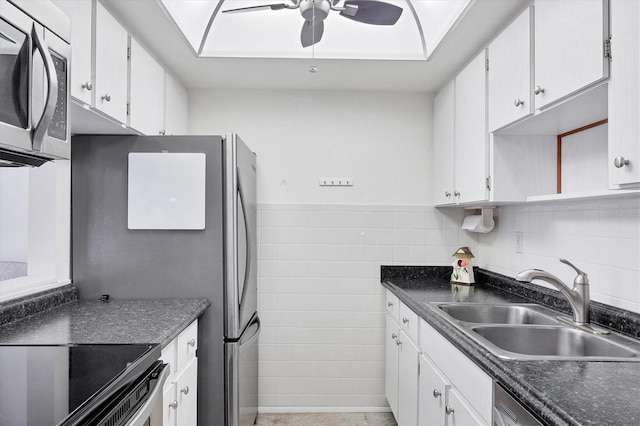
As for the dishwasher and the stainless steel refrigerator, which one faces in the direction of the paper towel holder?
the stainless steel refrigerator

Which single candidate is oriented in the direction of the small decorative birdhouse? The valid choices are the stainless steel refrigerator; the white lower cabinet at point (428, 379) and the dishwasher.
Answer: the stainless steel refrigerator

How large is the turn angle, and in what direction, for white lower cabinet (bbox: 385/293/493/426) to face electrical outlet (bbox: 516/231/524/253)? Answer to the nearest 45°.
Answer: approximately 135° to its right

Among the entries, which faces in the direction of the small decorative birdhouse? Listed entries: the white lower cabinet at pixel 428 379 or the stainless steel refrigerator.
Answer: the stainless steel refrigerator

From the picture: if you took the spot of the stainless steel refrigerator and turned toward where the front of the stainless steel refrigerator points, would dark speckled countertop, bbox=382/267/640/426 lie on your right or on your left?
on your right

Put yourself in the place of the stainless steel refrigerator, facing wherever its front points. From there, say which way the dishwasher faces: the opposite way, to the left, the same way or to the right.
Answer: the opposite way

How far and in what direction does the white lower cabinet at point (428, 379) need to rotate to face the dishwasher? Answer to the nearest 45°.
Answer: approximately 90° to its left

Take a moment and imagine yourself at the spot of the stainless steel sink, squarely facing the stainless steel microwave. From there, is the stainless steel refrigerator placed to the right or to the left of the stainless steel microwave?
right

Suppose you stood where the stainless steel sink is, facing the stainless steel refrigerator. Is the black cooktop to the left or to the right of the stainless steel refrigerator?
left

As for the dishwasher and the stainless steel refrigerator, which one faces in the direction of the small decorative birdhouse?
the stainless steel refrigerator

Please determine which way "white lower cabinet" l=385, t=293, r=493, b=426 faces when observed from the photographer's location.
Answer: facing to the left of the viewer

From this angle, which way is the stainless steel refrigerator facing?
to the viewer's right
